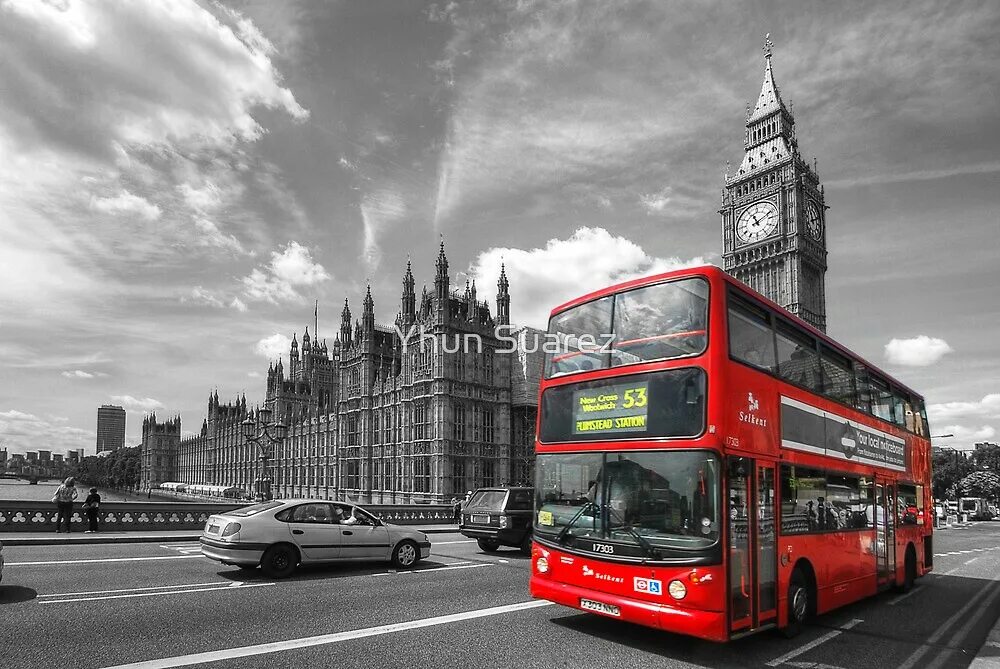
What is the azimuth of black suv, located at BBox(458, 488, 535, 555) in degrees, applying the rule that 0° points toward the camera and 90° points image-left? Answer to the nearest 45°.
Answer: approximately 225°

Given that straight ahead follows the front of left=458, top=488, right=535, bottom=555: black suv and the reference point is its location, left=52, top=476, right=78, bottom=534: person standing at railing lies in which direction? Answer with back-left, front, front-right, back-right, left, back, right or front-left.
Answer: back-left

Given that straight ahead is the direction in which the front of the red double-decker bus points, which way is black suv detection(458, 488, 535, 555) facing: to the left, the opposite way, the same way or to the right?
the opposite way

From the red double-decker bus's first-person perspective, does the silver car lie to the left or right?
on its right

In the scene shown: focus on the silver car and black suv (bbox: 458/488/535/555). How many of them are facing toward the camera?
0
